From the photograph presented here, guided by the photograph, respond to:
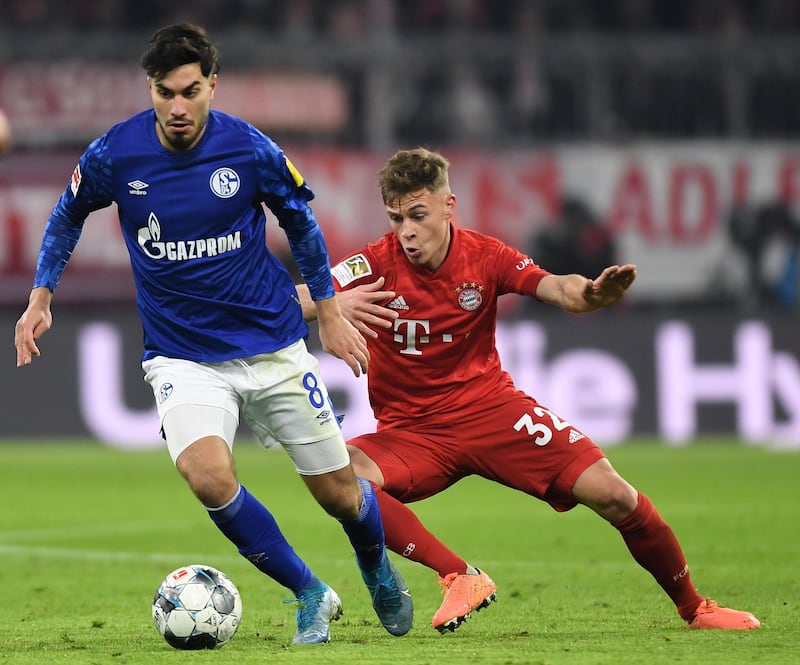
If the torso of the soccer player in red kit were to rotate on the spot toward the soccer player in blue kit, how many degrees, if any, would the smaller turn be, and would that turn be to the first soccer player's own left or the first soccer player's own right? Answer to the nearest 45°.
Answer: approximately 45° to the first soccer player's own right

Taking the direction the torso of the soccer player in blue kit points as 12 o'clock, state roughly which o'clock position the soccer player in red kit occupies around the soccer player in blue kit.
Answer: The soccer player in red kit is roughly at 8 o'clock from the soccer player in blue kit.

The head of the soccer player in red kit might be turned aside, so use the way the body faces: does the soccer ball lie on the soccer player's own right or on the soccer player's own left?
on the soccer player's own right

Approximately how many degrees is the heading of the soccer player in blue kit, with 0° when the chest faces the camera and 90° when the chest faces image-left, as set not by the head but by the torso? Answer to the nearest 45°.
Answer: approximately 0°

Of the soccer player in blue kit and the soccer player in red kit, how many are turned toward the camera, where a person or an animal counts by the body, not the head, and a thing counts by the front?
2

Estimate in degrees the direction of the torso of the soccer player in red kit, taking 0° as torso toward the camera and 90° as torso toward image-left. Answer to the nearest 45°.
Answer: approximately 0°
